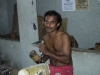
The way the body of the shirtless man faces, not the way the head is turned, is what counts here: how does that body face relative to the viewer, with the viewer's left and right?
facing the viewer and to the left of the viewer
